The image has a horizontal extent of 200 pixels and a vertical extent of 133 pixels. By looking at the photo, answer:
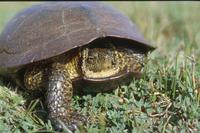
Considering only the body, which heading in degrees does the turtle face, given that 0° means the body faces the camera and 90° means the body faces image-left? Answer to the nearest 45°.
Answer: approximately 315°
